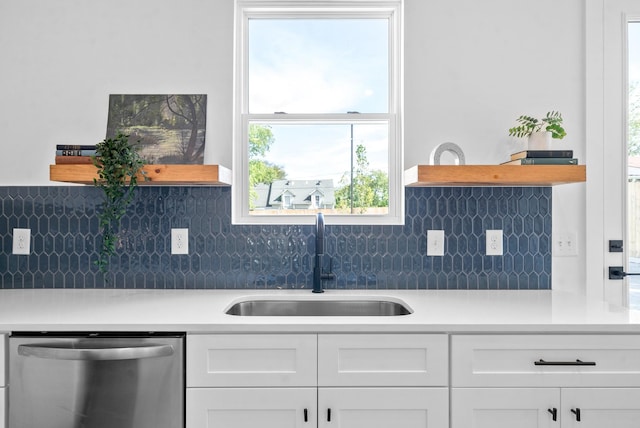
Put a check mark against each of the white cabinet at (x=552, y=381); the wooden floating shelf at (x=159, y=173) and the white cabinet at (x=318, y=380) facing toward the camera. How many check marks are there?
3

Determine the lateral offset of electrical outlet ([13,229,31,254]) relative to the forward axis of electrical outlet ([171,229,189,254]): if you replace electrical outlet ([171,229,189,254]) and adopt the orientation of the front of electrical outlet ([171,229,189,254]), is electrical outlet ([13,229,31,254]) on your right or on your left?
on your right

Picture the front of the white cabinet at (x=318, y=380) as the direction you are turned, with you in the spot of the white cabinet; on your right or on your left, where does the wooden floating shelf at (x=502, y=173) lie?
on your left

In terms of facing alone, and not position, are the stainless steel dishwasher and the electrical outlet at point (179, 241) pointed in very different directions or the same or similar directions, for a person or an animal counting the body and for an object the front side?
same or similar directions

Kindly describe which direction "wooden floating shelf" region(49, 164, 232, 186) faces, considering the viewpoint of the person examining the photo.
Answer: facing the viewer

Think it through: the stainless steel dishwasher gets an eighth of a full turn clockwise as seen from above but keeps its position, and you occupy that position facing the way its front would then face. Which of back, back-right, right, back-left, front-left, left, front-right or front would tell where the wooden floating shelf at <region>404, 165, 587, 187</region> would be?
back-left

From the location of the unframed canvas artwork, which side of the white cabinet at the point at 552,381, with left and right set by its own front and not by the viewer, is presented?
right

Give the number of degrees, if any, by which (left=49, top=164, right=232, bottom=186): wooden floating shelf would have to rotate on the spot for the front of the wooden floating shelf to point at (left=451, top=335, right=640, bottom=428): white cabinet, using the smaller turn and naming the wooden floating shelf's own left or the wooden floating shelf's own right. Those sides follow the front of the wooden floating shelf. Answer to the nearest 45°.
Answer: approximately 45° to the wooden floating shelf's own left

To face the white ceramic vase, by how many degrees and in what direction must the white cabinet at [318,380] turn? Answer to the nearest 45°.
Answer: approximately 135° to its left

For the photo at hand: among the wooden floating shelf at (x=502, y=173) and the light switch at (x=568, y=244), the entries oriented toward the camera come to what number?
2

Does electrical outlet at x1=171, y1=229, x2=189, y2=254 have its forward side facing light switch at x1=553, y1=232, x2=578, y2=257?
no

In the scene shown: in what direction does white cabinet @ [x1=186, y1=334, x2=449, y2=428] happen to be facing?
toward the camera

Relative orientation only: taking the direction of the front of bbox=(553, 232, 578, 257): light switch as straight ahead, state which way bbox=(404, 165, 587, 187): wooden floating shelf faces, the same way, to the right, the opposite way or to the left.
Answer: the same way

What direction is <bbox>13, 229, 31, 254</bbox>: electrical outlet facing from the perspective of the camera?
toward the camera

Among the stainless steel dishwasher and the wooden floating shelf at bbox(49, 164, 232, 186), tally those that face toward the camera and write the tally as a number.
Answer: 2

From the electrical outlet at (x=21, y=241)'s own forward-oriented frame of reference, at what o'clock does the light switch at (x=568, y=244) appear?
the light switch at (x=568, y=244) is roughly at 10 o'clock from the electrical outlet at (x=21, y=241).
